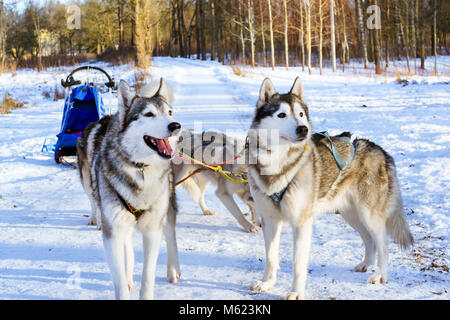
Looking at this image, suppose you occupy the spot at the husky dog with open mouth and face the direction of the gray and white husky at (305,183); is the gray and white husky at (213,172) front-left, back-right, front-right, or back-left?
front-left

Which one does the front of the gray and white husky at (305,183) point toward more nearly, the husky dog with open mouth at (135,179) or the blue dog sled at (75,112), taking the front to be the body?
the husky dog with open mouth

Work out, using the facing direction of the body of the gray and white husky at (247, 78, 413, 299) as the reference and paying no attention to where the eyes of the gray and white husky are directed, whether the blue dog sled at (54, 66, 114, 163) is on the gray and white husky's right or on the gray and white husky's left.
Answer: on the gray and white husky's right

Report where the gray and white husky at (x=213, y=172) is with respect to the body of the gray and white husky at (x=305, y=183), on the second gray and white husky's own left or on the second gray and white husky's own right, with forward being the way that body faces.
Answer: on the second gray and white husky's own right

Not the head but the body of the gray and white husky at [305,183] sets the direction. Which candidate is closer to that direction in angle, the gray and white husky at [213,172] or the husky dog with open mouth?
the husky dog with open mouth

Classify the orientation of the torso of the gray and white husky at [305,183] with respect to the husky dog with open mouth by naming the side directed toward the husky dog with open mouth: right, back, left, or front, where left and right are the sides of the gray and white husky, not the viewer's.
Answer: front
